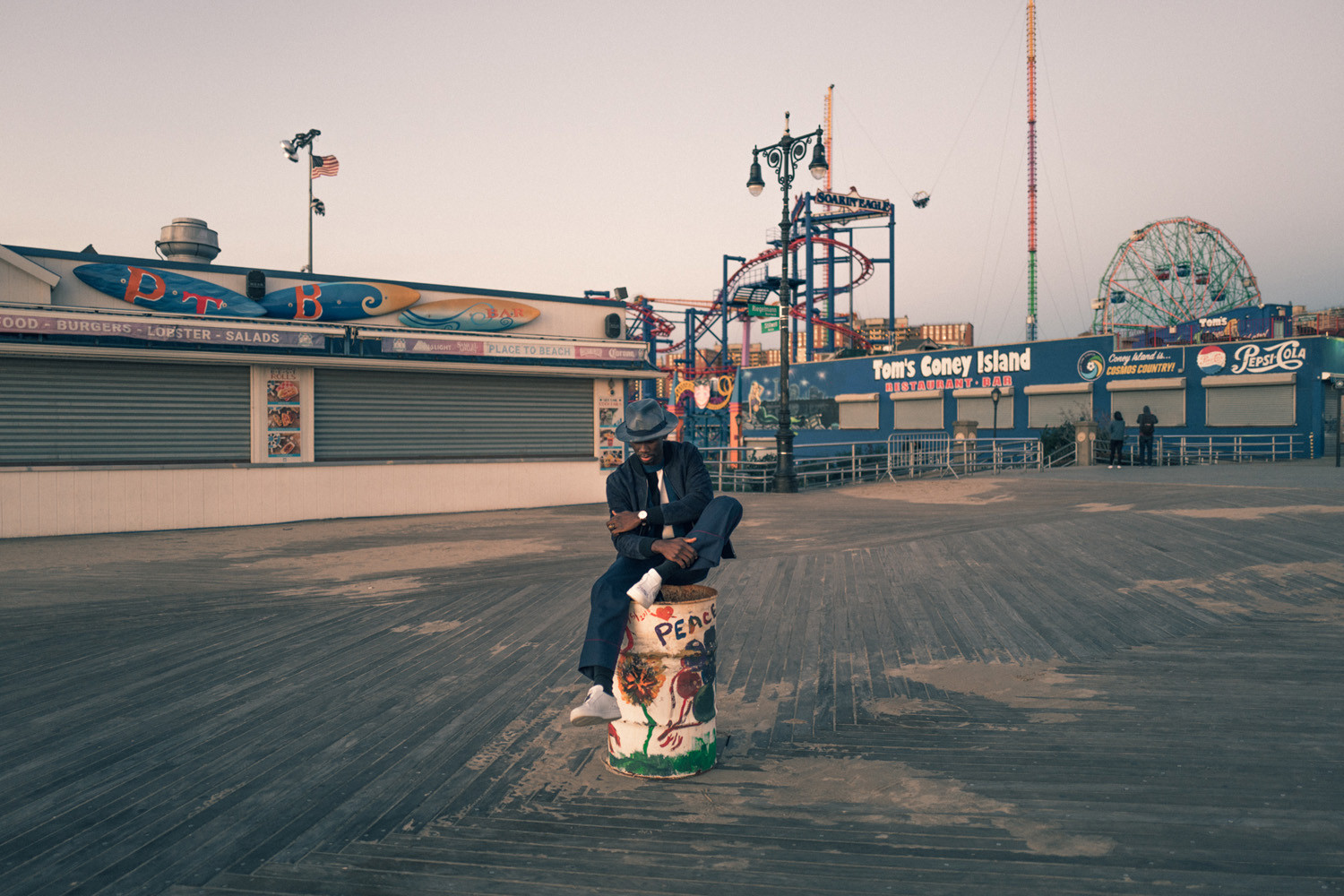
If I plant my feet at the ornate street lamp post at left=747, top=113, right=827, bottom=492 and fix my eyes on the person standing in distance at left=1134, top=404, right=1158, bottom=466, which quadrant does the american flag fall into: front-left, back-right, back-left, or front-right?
back-left

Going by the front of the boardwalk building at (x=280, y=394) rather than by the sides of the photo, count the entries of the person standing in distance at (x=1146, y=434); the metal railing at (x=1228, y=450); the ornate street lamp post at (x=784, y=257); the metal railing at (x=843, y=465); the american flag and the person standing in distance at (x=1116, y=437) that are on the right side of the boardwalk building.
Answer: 0

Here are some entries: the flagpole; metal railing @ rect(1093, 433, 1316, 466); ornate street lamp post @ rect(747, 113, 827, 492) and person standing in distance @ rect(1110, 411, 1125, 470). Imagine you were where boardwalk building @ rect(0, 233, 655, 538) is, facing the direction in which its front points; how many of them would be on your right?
0

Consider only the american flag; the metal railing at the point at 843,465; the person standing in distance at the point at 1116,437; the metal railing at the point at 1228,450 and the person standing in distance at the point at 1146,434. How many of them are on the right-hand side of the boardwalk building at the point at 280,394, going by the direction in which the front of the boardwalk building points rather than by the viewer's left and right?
0

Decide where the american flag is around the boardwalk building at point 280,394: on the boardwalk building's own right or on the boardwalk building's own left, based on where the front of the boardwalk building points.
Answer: on the boardwalk building's own left

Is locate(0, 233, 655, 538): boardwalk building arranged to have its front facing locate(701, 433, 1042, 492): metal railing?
no

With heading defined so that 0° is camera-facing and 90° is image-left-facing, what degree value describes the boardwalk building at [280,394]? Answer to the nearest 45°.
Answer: approximately 315°

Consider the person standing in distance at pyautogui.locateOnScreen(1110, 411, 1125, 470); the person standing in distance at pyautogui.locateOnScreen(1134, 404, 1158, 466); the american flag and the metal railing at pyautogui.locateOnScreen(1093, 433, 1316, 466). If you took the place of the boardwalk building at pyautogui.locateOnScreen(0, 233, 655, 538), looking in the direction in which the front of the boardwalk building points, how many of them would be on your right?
0

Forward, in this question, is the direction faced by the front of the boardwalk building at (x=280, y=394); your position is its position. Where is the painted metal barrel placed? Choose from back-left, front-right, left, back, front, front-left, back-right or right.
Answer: front-right

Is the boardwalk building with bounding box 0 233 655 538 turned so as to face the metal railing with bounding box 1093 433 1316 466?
no

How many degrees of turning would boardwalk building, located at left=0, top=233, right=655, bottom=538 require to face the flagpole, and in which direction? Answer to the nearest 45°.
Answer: approximately 135° to its left

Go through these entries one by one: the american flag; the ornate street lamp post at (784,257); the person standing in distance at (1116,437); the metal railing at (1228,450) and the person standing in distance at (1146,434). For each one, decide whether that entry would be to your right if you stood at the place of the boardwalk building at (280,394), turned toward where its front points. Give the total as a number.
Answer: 0

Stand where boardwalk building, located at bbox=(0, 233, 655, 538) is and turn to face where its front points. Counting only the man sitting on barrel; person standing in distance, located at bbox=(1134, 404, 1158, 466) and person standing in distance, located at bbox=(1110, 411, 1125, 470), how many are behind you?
0

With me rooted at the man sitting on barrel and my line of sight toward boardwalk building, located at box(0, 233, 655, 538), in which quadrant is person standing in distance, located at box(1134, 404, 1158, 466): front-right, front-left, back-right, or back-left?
front-right
